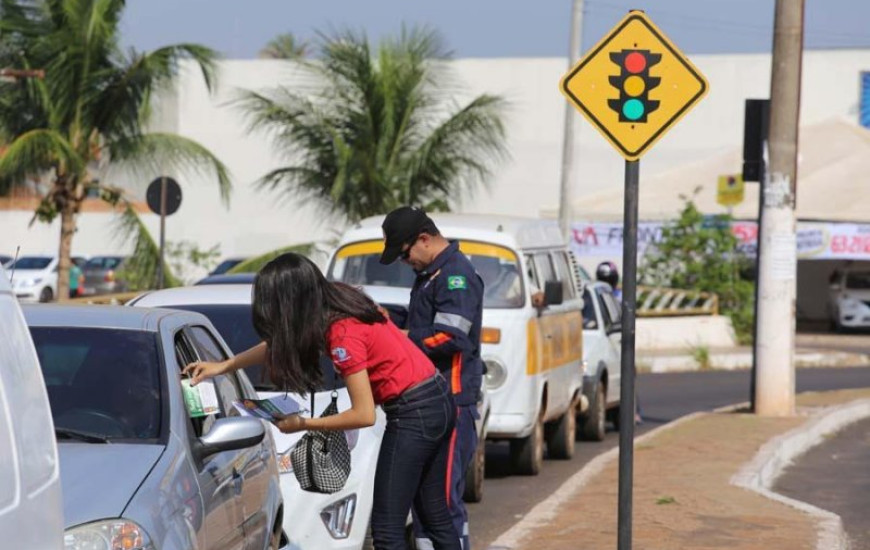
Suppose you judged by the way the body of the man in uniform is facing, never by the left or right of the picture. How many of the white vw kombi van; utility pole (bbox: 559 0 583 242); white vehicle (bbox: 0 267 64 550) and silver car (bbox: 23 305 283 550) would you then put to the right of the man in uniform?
2

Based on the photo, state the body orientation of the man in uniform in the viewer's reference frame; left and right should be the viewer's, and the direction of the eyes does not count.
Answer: facing to the left of the viewer

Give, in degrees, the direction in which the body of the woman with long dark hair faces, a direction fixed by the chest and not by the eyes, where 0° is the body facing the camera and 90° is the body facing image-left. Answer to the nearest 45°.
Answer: approximately 90°

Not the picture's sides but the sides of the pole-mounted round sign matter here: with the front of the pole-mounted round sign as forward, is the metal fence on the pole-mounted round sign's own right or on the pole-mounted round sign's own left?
on the pole-mounted round sign's own right

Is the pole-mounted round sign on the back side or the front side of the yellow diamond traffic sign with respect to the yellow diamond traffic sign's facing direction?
on the back side

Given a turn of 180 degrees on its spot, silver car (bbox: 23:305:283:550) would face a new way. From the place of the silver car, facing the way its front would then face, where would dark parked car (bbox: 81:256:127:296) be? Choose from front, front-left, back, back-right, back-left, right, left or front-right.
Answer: front-left

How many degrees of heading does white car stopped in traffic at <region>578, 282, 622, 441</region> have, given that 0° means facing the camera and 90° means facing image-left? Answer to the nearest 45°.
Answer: approximately 45°

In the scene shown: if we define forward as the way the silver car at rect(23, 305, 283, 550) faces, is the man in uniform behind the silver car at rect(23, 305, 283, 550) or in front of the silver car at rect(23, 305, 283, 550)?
behind

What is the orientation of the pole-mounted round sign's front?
away from the camera

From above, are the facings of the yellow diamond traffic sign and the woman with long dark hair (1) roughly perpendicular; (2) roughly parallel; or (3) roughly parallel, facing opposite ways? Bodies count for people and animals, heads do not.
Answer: roughly perpendicular

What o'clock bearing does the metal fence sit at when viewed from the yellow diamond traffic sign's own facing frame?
The metal fence is roughly at 6 o'clock from the yellow diamond traffic sign.
